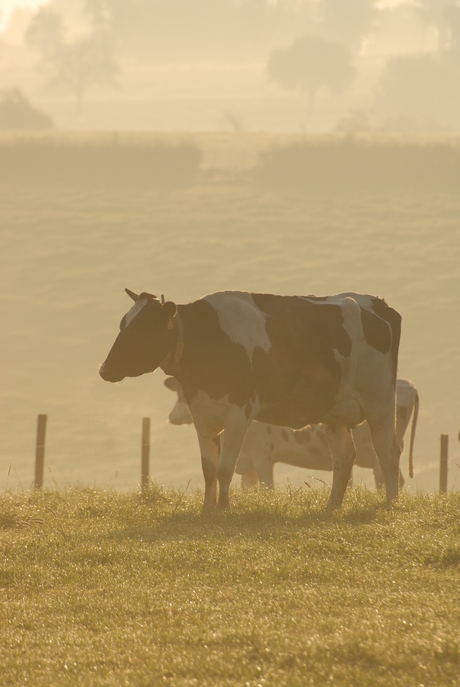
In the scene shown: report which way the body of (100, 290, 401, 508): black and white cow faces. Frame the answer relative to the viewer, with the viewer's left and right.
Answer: facing to the left of the viewer

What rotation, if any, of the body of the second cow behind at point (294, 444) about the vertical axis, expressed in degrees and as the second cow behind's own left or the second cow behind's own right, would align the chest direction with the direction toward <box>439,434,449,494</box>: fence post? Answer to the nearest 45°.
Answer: approximately 135° to the second cow behind's own right

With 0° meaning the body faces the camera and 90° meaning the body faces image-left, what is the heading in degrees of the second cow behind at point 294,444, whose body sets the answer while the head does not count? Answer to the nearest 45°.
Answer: approximately 90°

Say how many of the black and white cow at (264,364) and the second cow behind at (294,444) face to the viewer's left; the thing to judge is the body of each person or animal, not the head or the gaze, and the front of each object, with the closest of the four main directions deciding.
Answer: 2

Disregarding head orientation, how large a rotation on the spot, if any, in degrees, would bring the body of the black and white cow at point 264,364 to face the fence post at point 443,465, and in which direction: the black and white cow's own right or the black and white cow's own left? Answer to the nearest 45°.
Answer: approximately 135° to the black and white cow's own right

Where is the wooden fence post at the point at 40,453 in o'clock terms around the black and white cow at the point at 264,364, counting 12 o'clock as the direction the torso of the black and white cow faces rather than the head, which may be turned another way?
The wooden fence post is roughly at 2 o'clock from the black and white cow.

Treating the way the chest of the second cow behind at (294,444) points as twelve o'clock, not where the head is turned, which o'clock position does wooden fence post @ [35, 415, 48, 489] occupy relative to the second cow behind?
The wooden fence post is roughly at 12 o'clock from the second cow behind.

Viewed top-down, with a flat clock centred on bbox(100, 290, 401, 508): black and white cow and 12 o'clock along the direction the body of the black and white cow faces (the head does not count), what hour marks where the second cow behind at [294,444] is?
The second cow behind is roughly at 3 o'clock from the black and white cow.

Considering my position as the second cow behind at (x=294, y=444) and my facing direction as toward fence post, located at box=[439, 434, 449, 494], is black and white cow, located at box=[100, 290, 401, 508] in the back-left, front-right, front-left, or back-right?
back-right
